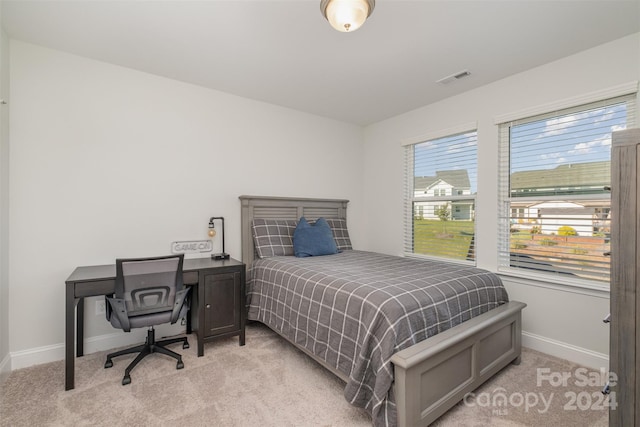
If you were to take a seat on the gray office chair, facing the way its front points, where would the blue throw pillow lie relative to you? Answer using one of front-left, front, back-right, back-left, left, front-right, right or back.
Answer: right

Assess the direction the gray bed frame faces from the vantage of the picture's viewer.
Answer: facing the viewer and to the right of the viewer

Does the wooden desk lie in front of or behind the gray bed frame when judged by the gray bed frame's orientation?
behind

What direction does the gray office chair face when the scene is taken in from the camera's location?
facing away from the viewer

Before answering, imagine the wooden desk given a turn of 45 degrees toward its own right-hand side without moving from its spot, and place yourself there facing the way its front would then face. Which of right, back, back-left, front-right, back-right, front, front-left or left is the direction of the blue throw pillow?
back-left

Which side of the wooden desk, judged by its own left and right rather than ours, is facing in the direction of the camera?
front

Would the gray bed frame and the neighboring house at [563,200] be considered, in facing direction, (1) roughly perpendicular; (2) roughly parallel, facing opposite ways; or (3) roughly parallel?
roughly perpendicular

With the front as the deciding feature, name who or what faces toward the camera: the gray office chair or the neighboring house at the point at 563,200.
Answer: the neighboring house

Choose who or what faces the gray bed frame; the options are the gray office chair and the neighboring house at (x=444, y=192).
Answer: the neighboring house

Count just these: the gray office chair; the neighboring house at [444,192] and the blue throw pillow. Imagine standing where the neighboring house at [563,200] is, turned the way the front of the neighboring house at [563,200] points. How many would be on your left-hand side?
0

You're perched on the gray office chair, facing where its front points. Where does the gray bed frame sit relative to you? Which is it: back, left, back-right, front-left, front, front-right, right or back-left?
back-right

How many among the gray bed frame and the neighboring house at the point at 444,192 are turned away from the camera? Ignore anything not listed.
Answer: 0

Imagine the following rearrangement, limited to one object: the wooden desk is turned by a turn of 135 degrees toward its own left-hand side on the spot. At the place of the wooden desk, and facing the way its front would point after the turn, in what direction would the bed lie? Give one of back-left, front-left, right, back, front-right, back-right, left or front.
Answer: right

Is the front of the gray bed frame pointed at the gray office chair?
no

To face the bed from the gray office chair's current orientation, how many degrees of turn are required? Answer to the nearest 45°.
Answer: approximately 135° to its right
